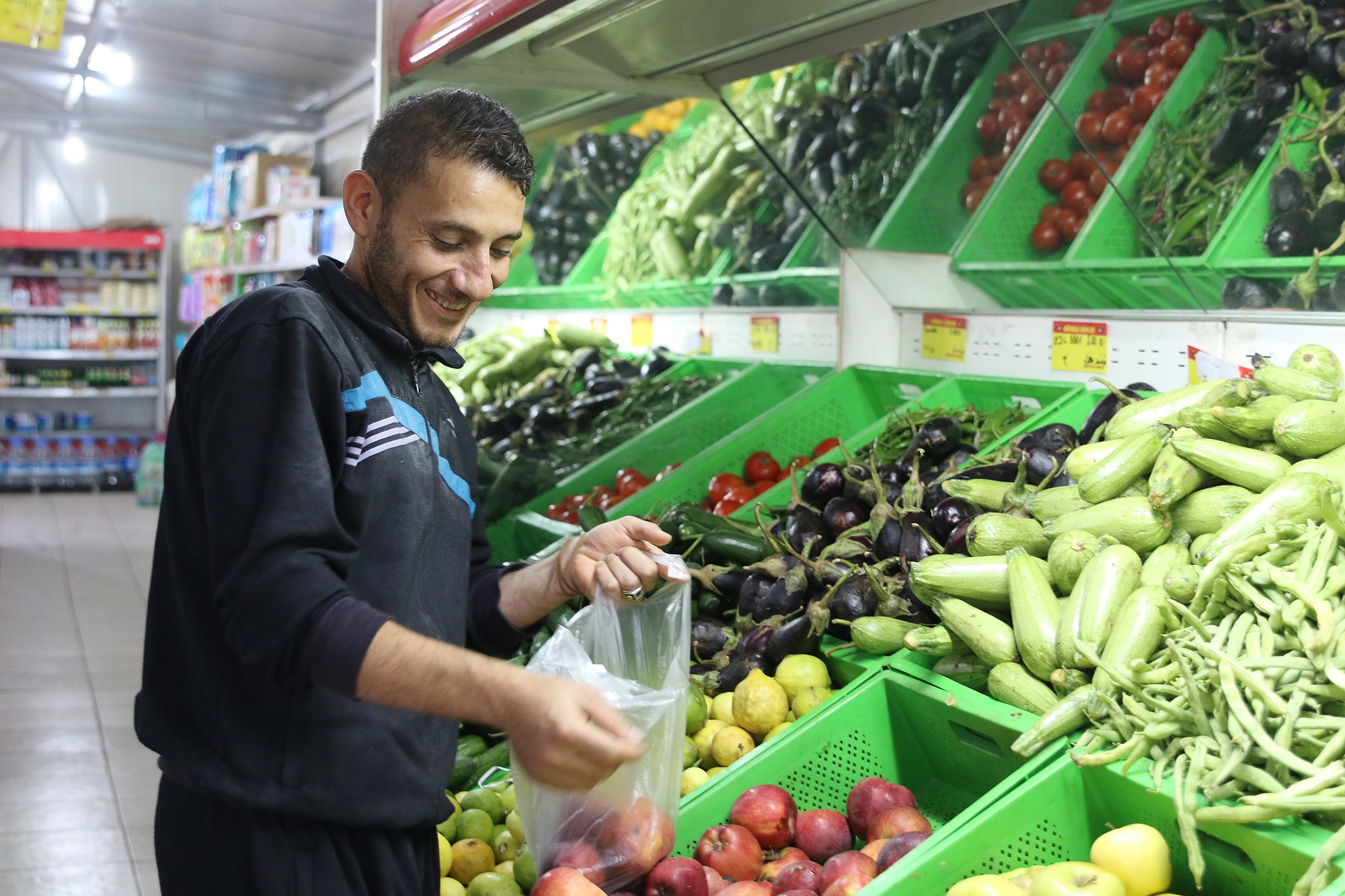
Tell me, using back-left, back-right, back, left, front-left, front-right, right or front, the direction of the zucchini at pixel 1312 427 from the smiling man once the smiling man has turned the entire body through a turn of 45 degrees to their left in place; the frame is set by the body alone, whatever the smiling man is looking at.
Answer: front

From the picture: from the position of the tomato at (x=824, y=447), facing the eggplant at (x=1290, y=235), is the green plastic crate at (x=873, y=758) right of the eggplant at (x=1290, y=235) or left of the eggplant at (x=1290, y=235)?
right

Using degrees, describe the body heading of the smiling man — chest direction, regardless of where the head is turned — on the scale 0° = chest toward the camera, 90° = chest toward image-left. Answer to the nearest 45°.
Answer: approximately 315°

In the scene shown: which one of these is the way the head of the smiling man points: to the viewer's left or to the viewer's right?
to the viewer's right

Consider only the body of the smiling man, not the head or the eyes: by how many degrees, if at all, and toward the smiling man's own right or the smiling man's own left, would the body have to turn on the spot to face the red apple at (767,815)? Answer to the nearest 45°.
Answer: approximately 45° to the smiling man's own left

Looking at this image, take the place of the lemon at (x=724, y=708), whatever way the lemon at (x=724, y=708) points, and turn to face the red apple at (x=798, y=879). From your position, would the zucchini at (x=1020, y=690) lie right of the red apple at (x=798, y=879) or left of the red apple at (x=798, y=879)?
left

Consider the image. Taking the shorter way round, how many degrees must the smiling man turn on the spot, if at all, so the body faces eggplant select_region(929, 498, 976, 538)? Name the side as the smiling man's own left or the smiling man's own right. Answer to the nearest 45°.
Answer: approximately 90° to the smiling man's own left

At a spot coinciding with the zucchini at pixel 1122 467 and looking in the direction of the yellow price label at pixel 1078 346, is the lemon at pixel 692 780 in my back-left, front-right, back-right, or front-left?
back-left

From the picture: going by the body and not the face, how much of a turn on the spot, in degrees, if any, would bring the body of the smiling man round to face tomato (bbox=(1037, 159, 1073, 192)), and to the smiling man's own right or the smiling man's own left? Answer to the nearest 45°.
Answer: approximately 90° to the smiling man's own left

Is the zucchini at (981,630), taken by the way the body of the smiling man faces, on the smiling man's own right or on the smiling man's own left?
on the smiling man's own left

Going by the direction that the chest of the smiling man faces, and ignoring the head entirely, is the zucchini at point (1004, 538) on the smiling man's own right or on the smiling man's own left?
on the smiling man's own left

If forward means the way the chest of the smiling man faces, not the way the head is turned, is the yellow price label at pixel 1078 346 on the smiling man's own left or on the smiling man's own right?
on the smiling man's own left
